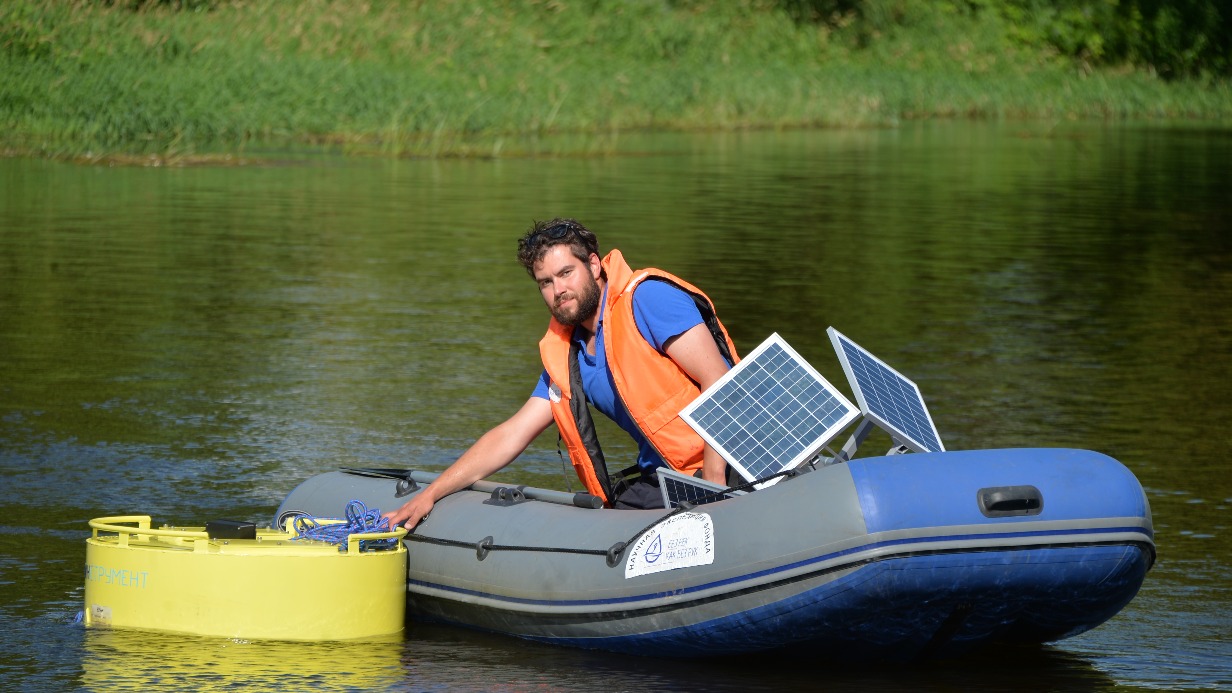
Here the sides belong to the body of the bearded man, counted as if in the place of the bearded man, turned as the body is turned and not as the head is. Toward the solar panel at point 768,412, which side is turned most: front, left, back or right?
left

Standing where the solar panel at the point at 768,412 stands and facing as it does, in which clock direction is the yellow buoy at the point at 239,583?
The yellow buoy is roughly at 3 o'clock from the solar panel.

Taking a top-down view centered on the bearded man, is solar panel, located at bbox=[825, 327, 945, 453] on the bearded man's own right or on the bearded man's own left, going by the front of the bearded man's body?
on the bearded man's own left

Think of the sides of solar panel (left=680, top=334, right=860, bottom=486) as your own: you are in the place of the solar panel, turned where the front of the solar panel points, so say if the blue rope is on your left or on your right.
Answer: on your right

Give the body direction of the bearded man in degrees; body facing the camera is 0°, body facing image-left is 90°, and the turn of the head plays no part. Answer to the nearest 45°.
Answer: approximately 45°

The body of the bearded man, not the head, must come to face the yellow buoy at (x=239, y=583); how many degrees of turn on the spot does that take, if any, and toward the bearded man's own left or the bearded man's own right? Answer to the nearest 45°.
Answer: approximately 45° to the bearded man's own right

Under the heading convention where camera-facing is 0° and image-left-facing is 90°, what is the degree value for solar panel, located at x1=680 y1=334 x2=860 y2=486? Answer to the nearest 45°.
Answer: approximately 0°
